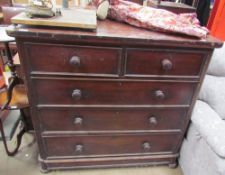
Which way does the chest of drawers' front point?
toward the camera
